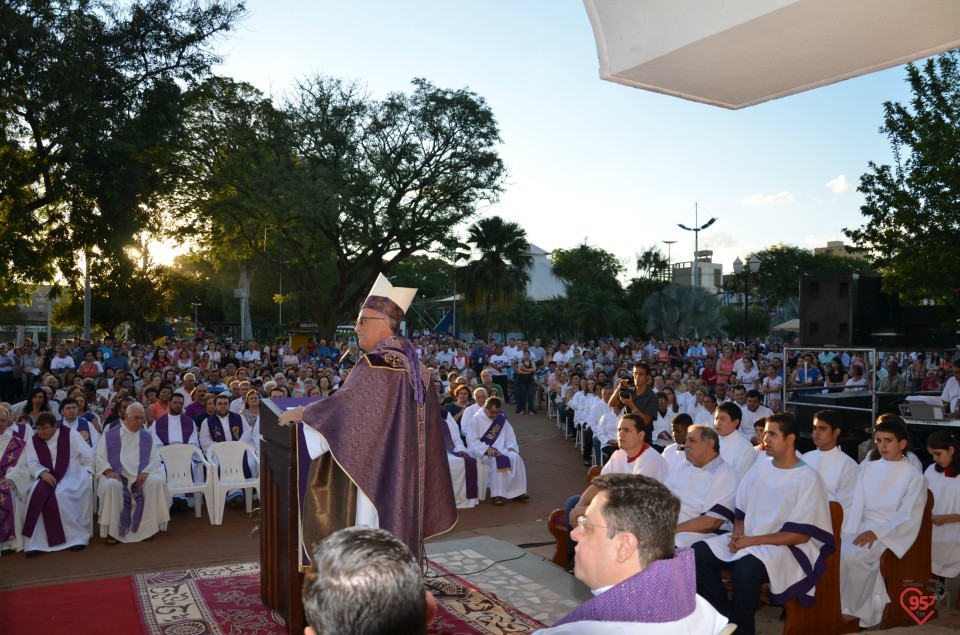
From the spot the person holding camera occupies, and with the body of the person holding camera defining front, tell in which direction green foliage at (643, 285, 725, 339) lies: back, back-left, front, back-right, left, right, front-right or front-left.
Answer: back-right

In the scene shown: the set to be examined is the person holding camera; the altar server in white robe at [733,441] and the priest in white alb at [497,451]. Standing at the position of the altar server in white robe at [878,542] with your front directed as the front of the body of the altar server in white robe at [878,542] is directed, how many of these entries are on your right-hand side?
3

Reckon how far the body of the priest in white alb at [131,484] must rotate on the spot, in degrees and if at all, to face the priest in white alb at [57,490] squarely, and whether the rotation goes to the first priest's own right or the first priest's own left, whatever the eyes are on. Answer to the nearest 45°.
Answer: approximately 90° to the first priest's own right

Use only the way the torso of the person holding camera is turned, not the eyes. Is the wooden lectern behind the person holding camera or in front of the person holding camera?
in front

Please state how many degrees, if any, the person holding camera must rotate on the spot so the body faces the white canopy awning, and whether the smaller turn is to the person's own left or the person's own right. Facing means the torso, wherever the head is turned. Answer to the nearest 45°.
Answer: approximately 45° to the person's own left

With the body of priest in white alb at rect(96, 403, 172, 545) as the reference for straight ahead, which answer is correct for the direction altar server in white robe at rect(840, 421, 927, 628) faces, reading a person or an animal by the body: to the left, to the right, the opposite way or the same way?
to the right

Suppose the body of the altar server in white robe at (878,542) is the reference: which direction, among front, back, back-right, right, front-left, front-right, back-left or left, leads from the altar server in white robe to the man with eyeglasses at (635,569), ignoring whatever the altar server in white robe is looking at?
front-left

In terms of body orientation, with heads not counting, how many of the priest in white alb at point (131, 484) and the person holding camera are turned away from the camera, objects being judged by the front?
0

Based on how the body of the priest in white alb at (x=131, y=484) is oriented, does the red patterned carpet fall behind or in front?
in front

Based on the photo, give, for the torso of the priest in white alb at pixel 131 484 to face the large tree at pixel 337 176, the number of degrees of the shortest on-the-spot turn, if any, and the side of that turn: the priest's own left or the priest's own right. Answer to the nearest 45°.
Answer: approximately 180°

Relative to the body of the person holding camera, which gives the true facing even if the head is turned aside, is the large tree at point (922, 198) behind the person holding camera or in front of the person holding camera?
behind

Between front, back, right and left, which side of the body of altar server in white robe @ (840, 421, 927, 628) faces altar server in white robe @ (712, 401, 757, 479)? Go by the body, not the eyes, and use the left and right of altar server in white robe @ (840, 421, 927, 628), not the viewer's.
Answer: right

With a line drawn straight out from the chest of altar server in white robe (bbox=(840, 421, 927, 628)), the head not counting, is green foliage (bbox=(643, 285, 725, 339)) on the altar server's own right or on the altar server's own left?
on the altar server's own right
